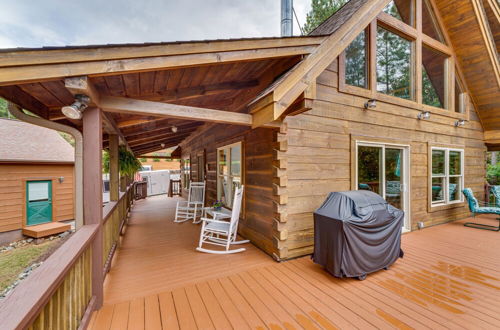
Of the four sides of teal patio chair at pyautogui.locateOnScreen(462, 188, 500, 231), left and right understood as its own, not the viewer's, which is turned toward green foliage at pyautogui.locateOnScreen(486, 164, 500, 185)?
left

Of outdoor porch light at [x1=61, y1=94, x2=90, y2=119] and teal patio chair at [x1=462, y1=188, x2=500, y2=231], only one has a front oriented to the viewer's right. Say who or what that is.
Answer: the teal patio chair

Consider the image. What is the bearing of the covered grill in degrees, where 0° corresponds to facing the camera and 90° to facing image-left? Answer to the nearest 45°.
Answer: approximately 315°

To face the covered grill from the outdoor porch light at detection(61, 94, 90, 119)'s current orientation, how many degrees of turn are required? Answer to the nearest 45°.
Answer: approximately 135° to its left

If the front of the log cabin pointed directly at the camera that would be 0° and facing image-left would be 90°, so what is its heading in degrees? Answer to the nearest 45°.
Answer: approximately 315°

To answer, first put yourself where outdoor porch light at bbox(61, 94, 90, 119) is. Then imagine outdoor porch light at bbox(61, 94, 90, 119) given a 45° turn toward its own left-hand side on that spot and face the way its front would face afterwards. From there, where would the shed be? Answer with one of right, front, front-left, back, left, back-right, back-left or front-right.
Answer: back

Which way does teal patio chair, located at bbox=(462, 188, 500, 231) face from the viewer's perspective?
to the viewer's right

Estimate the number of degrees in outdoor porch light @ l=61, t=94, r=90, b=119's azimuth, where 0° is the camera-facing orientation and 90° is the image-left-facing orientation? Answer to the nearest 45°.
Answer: approximately 45°
